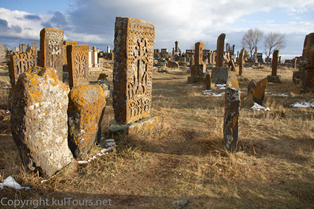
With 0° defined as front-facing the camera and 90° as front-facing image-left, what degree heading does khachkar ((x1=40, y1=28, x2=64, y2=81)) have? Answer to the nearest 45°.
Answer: approximately 315°

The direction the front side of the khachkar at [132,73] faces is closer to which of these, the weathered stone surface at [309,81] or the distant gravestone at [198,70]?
the weathered stone surface

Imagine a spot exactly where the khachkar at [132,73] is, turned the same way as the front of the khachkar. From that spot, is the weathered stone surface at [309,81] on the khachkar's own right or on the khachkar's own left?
on the khachkar's own left

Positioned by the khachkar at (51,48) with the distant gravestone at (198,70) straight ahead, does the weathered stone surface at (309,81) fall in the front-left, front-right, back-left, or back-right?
front-right

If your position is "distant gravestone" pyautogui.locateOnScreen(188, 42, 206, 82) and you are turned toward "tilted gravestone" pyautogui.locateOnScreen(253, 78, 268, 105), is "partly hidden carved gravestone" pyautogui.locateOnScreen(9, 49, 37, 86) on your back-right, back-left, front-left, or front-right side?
front-right

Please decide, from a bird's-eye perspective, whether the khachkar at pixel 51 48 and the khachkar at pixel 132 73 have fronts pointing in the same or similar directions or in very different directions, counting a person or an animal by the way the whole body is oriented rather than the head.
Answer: same or similar directions

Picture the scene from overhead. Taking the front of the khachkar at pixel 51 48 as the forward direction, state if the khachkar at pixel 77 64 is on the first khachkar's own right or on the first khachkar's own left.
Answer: on the first khachkar's own left

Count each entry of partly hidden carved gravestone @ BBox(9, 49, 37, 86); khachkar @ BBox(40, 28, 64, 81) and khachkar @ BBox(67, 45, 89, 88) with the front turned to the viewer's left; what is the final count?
0

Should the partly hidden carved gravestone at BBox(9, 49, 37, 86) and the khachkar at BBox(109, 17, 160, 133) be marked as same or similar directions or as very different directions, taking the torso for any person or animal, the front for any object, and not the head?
same or similar directions

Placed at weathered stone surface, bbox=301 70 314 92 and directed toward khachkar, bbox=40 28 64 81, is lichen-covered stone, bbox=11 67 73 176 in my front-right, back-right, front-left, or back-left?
front-left

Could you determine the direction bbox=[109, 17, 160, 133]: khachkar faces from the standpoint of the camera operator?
facing the viewer and to the right of the viewer

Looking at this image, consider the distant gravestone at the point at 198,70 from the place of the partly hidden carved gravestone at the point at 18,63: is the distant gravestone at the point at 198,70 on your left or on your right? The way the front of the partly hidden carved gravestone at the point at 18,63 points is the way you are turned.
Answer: on your left

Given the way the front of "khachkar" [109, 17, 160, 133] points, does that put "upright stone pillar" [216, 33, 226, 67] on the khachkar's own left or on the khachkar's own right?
on the khachkar's own left

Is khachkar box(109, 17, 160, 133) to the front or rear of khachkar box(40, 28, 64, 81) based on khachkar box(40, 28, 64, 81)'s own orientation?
to the front
